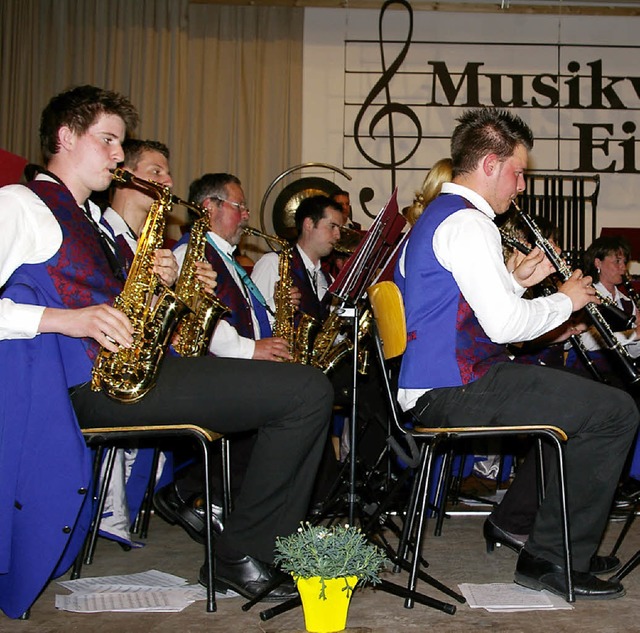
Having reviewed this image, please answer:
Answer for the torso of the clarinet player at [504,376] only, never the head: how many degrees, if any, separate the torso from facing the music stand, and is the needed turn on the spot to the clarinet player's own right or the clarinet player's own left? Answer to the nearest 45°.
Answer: approximately 180°

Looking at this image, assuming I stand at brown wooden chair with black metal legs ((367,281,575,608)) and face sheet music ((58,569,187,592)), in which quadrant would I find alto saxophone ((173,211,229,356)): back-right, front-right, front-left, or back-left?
front-right

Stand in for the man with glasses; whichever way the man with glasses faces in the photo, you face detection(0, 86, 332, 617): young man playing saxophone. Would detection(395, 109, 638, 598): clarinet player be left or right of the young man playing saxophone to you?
left

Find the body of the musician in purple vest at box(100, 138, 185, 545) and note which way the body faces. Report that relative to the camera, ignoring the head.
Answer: to the viewer's right

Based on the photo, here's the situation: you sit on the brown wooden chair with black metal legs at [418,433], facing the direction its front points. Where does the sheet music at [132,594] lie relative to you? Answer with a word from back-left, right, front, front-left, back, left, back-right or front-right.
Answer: back

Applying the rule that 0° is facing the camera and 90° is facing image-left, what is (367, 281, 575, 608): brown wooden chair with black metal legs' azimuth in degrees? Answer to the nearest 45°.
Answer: approximately 270°

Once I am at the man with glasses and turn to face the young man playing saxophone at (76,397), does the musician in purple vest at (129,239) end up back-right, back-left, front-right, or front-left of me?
front-right

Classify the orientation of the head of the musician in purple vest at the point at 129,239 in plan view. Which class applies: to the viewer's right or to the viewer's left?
to the viewer's right

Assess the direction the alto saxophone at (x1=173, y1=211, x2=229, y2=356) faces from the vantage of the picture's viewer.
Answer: facing to the right of the viewer

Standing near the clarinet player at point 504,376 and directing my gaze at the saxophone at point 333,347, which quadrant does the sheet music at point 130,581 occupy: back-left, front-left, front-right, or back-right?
front-left

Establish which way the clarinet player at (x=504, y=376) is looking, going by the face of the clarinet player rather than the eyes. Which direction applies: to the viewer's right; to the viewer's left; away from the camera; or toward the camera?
to the viewer's right

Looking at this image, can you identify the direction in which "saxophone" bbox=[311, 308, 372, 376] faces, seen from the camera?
facing to the right of the viewer

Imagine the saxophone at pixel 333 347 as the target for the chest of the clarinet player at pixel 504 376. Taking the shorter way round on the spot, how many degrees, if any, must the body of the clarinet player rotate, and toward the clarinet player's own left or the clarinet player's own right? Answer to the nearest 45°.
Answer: approximately 135° to the clarinet player's own left

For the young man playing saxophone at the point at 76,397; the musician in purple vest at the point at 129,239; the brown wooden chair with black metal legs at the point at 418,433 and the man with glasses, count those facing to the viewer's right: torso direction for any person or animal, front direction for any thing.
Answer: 4

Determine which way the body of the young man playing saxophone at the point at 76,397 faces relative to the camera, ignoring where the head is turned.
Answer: to the viewer's right

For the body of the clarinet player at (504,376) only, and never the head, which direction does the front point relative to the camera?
to the viewer's right
